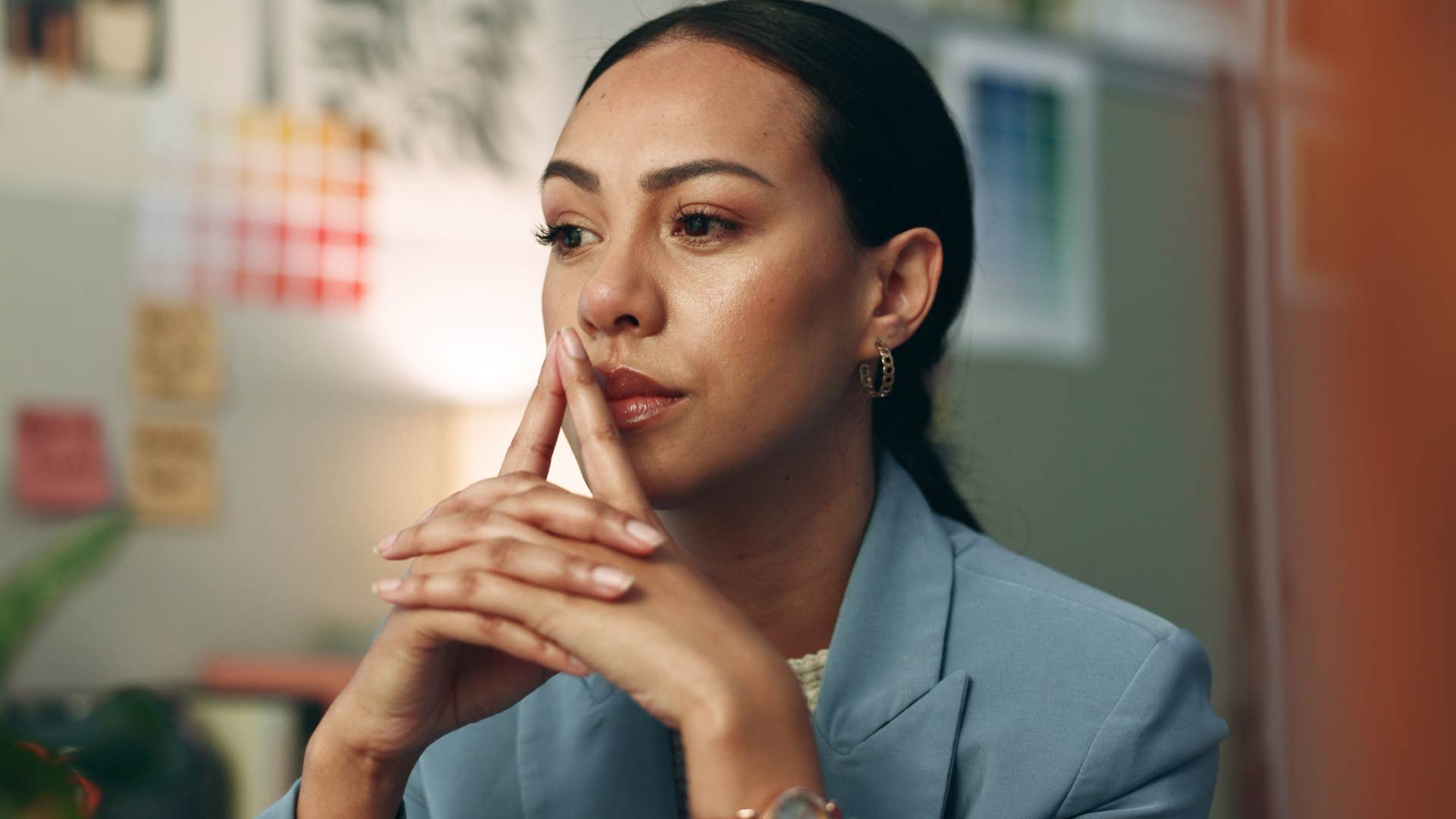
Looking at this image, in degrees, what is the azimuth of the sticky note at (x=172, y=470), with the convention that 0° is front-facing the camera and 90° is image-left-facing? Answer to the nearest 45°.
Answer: approximately 0°

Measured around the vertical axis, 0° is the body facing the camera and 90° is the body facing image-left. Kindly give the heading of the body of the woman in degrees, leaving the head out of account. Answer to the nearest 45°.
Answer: approximately 45°

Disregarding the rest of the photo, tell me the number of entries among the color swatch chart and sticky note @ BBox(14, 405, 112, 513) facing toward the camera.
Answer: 2

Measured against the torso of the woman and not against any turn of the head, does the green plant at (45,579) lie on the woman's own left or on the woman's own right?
on the woman's own right

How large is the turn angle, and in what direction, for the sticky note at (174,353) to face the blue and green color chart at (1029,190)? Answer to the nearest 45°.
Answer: approximately 90° to its left
